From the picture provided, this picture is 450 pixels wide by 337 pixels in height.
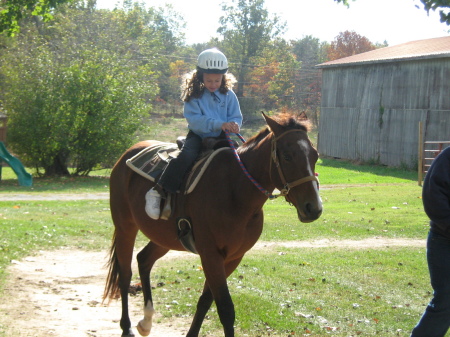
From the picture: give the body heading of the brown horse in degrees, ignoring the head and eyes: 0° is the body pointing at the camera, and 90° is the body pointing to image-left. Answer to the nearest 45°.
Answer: approximately 315°

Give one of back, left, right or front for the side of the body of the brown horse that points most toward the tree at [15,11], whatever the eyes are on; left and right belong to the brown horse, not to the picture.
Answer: back

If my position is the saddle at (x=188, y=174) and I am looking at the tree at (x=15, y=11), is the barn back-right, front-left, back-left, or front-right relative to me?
front-right

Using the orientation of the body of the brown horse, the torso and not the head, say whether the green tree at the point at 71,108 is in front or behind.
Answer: behind
